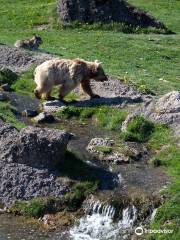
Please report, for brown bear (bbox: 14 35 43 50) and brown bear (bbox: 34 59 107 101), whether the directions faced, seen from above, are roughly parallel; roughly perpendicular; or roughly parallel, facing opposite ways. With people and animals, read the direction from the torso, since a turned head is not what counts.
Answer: roughly parallel

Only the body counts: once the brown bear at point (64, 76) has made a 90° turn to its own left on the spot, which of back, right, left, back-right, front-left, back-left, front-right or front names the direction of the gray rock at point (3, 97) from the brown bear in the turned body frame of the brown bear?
left

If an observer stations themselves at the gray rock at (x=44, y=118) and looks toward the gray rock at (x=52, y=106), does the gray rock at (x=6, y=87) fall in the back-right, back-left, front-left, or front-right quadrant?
front-left

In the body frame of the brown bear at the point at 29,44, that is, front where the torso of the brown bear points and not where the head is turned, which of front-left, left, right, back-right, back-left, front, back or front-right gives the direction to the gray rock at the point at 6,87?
right

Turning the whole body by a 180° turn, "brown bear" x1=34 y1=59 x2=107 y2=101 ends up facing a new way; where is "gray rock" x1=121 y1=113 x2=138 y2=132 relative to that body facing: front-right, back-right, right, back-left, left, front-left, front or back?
back-left

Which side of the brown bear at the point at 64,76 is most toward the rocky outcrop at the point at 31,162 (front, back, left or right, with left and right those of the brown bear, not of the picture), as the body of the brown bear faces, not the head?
right

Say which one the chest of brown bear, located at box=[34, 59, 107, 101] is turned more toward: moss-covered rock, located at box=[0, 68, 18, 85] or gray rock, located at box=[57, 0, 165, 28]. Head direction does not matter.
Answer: the gray rock

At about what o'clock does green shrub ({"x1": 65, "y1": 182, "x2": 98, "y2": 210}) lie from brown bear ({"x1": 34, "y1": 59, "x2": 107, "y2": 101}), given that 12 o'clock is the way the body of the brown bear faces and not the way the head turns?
The green shrub is roughly at 3 o'clock from the brown bear.

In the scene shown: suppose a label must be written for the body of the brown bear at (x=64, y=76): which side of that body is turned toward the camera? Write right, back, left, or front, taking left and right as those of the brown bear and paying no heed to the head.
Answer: right

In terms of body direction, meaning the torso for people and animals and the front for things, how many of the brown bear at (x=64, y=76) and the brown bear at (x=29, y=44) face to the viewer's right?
2
